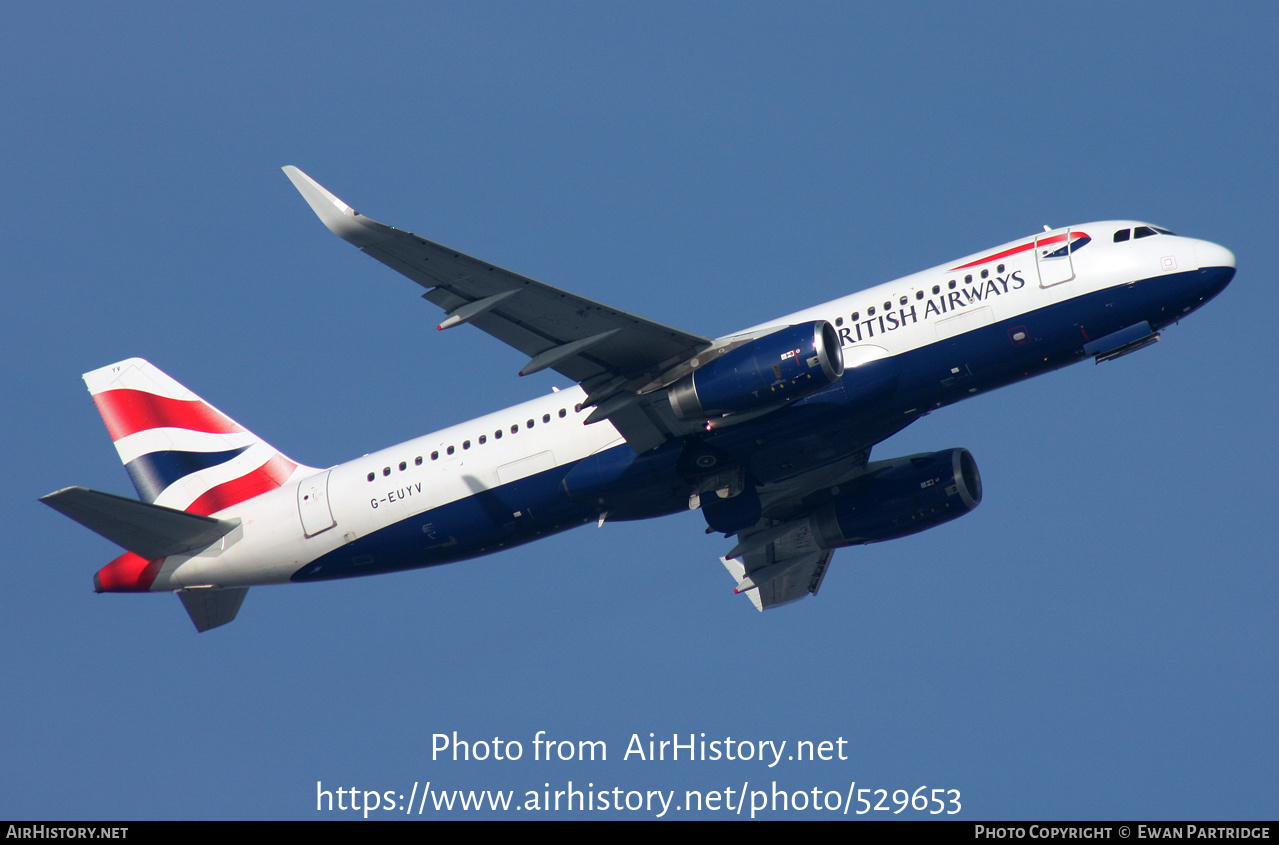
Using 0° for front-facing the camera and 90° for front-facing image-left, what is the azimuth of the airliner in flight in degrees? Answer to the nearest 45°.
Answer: approximately 270°
